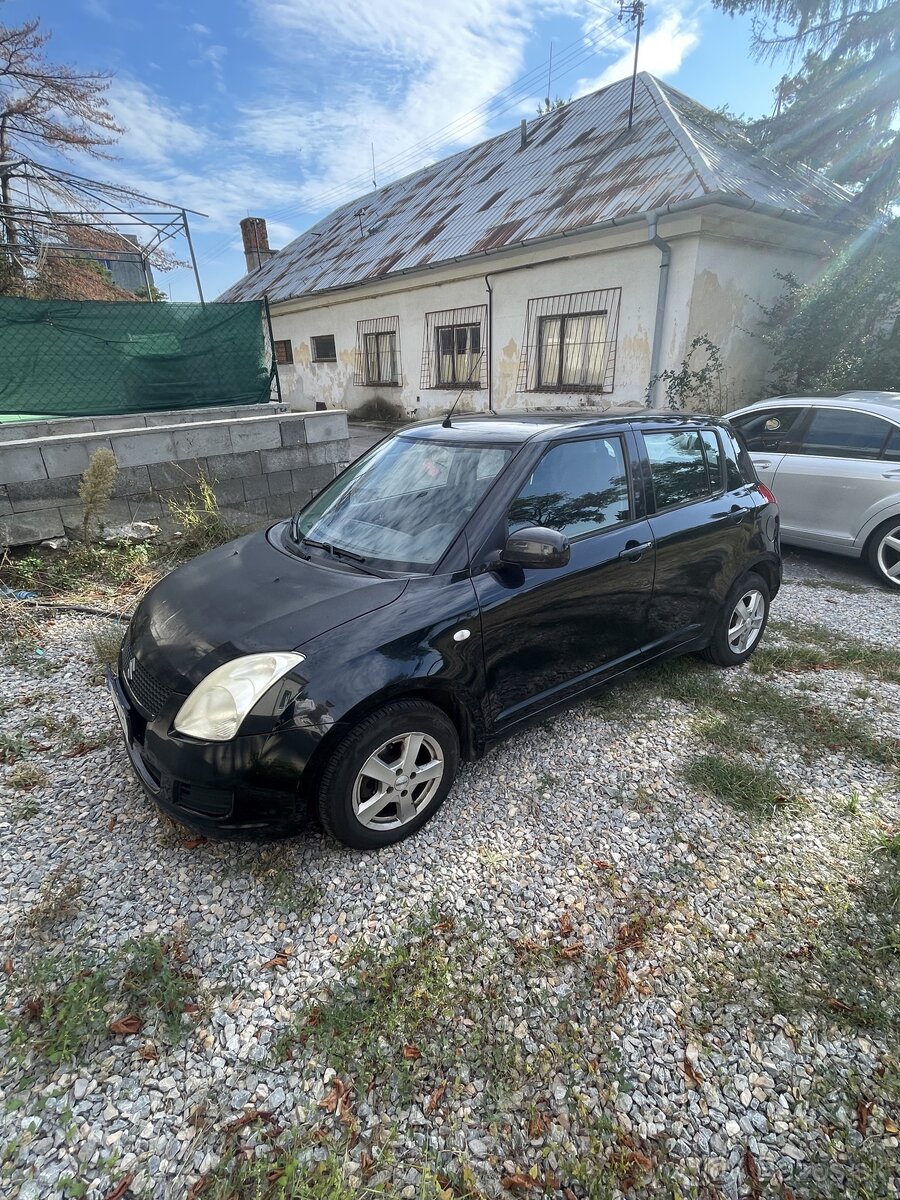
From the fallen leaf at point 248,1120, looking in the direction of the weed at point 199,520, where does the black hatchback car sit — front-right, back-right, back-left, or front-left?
front-right

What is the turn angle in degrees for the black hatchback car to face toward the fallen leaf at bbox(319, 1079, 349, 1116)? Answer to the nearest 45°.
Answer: approximately 45° to its left

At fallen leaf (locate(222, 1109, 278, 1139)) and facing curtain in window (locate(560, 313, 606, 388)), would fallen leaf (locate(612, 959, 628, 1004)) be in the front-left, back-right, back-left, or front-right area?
front-right

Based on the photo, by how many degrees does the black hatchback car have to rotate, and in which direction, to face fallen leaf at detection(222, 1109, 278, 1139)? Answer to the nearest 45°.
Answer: approximately 45° to its left

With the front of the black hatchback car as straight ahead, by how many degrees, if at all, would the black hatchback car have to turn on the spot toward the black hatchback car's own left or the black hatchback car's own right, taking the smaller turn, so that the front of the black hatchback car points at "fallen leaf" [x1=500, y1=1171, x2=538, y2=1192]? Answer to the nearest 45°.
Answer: approximately 45° to the black hatchback car's own left

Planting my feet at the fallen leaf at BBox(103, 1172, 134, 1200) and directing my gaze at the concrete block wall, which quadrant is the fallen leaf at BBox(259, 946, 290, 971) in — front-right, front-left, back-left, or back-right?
front-right

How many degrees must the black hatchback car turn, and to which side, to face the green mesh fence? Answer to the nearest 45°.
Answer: approximately 90° to its right

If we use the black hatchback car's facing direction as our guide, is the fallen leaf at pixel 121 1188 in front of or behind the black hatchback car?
in front

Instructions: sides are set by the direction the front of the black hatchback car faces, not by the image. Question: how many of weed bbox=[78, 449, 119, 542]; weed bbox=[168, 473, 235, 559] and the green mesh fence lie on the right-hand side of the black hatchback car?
3

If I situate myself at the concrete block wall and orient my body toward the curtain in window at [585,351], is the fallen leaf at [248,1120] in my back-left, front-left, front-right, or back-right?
back-right

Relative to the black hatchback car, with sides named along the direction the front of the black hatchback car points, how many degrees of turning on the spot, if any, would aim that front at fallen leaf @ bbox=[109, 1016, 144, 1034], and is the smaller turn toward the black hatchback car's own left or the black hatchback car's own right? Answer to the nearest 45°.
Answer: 0° — it already faces it

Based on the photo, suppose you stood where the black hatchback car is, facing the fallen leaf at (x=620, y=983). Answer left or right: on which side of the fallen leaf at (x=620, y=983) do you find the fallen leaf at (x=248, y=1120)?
right

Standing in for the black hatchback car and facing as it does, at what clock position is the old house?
The old house is roughly at 5 o'clock from the black hatchback car.

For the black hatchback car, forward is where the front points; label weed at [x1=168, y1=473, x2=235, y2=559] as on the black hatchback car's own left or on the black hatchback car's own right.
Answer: on the black hatchback car's own right

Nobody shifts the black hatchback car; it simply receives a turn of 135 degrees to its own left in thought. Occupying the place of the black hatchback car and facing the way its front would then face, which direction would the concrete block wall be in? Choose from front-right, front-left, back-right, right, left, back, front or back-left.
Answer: back-left

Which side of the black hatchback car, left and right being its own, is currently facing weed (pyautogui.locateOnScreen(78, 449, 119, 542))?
right

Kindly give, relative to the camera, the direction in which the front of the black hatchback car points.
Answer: facing the viewer and to the left of the viewer
